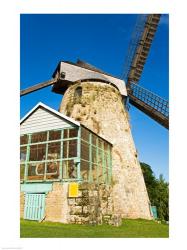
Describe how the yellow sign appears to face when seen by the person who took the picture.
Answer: facing the viewer

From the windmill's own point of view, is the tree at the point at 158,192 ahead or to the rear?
ahead

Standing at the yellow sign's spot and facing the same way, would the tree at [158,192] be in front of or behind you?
behind
